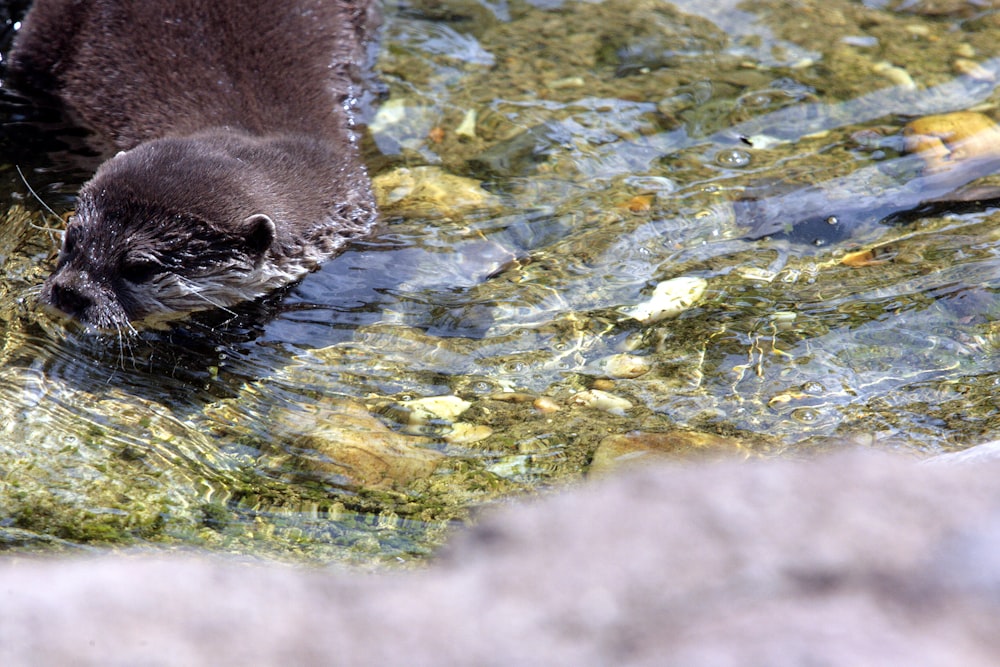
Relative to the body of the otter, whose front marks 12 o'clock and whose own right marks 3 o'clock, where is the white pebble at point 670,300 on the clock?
The white pebble is roughly at 9 o'clock from the otter.

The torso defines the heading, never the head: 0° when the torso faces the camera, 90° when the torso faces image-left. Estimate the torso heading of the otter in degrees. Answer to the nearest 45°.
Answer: approximately 45°

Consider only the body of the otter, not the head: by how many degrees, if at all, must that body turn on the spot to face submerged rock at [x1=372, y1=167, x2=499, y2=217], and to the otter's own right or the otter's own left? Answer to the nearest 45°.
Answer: approximately 135° to the otter's own left

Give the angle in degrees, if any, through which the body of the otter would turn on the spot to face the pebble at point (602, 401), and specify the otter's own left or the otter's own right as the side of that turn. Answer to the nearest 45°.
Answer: approximately 90° to the otter's own left

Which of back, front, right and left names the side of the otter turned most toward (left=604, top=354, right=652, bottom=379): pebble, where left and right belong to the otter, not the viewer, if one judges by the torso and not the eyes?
left

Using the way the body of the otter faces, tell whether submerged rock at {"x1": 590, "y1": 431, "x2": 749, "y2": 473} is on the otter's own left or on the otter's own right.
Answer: on the otter's own left

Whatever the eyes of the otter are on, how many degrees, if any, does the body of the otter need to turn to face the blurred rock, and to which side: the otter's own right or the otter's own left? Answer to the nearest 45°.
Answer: approximately 45° to the otter's own left
